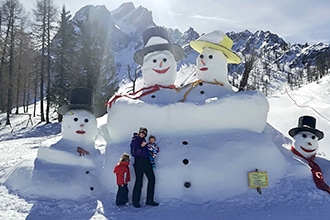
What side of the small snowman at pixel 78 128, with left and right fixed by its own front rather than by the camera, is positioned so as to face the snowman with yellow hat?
left

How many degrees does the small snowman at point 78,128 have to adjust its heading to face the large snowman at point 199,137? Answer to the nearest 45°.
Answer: approximately 45° to its left

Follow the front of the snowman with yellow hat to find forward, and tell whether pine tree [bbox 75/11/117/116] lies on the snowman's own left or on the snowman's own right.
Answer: on the snowman's own right

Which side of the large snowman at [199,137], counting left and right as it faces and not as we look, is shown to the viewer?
front

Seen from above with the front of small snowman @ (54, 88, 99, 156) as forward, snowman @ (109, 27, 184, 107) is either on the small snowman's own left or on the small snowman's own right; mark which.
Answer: on the small snowman's own left

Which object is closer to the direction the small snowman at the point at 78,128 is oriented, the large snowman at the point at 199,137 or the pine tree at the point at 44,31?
the large snowman

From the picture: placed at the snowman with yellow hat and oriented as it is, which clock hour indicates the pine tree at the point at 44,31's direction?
The pine tree is roughly at 3 o'clock from the snowman with yellow hat.

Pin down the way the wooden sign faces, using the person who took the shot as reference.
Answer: facing the viewer

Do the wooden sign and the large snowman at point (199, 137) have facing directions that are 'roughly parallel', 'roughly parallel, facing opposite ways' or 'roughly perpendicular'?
roughly parallel

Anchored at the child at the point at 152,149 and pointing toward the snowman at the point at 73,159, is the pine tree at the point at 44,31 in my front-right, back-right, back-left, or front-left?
front-right

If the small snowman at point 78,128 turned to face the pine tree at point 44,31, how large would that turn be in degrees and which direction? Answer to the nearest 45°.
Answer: approximately 180°

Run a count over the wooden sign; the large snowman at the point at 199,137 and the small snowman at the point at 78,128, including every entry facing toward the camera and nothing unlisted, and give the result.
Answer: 3

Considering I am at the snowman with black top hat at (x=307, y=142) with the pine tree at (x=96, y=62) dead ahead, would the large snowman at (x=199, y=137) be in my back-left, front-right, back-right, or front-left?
front-left

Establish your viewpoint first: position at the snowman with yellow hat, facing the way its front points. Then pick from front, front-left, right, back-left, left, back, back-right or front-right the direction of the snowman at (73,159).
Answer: front-right
